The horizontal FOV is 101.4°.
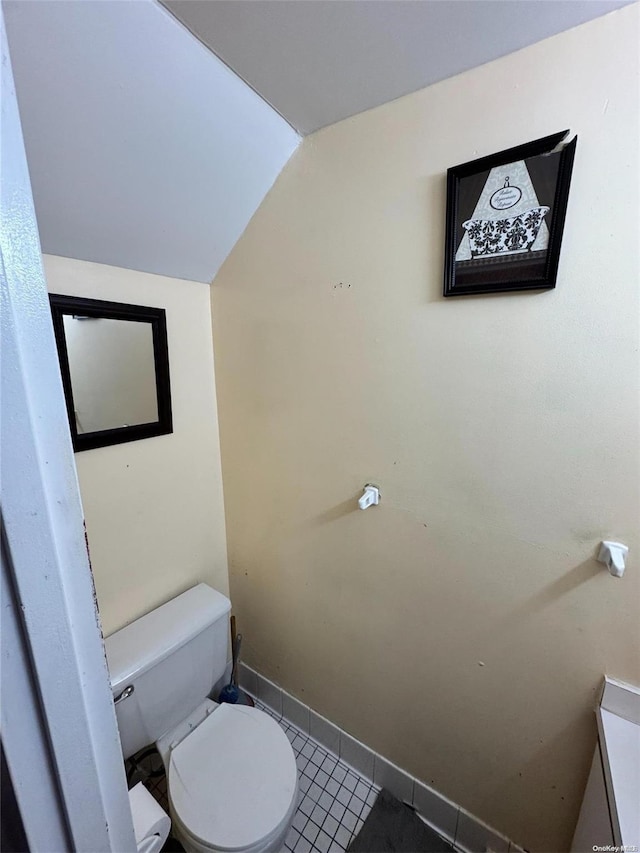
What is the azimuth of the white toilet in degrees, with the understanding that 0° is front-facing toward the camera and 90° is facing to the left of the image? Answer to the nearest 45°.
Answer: approximately 315°

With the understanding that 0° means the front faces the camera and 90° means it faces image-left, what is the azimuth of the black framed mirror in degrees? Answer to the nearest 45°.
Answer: approximately 315°
